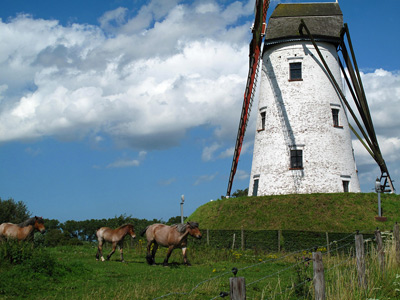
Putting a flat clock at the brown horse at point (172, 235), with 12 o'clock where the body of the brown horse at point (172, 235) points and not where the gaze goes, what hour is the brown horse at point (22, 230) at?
the brown horse at point (22, 230) is roughly at 6 o'clock from the brown horse at point (172, 235).

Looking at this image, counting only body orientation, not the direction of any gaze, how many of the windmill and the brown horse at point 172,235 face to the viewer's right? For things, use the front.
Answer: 1

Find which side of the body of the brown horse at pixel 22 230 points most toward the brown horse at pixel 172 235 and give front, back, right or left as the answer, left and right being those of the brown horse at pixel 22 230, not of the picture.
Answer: front

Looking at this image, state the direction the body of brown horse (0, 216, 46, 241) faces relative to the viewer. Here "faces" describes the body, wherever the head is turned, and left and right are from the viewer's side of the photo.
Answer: facing to the right of the viewer

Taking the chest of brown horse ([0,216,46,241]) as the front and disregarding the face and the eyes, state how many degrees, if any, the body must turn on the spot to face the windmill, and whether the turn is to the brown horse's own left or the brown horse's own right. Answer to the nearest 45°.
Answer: approximately 45° to the brown horse's own left

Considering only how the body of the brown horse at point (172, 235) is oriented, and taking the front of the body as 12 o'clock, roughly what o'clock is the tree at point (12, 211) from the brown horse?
The tree is roughly at 8 o'clock from the brown horse.

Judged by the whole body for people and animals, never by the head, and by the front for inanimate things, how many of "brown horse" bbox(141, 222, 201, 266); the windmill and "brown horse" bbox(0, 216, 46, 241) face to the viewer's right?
2

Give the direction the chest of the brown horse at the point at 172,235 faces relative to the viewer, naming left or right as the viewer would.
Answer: facing to the right of the viewer

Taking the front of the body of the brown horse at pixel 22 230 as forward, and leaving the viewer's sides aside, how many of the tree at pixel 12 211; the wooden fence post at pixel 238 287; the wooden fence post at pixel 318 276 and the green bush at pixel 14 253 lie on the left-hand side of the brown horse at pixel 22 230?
1

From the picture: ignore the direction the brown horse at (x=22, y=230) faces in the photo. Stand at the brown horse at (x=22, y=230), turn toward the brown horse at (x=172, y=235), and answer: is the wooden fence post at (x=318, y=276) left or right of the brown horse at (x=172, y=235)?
right

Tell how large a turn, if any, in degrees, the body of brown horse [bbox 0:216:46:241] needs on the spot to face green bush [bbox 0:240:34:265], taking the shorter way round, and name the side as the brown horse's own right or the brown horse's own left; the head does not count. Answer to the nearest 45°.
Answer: approximately 90° to the brown horse's own right

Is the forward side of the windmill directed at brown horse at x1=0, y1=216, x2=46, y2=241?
no
